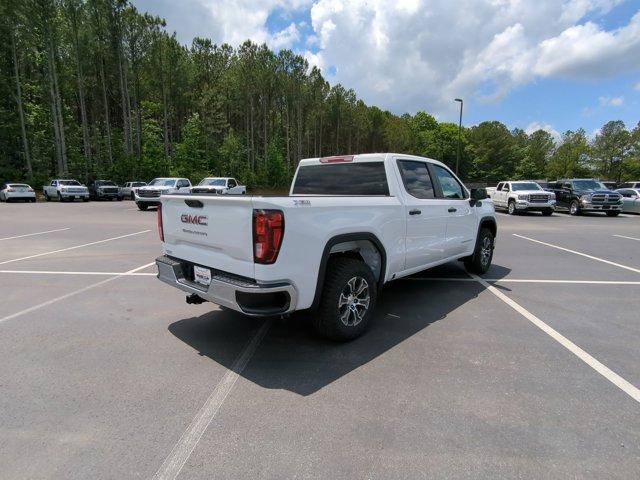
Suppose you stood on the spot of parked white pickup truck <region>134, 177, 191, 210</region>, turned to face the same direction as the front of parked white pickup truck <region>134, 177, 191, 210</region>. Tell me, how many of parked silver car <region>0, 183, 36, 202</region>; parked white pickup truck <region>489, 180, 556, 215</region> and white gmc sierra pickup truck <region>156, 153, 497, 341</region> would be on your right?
1

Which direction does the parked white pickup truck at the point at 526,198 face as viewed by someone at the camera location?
facing the viewer and to the right of the viewer

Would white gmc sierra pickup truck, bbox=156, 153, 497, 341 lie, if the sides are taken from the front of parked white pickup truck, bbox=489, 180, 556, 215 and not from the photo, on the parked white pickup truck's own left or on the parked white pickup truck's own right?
on the parked white pickup truck's own right

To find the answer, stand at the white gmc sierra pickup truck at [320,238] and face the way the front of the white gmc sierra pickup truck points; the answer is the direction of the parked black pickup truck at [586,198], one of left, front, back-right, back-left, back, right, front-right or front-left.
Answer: front

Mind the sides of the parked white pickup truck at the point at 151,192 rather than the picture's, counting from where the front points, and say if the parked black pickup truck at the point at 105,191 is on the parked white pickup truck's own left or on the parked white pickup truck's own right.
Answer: on the parked white pickup truck's own right

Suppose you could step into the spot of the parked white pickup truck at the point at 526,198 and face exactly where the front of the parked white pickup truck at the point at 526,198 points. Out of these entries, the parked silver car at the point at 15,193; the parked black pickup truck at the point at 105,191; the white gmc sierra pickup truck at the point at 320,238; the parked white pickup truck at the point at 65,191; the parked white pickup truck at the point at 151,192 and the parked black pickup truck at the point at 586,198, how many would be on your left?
1

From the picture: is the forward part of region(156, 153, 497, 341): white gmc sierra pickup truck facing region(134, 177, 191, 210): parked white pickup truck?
no

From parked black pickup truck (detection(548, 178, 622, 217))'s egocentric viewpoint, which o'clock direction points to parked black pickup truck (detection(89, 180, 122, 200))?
parked black pickup truck (detection(89, 180, 122, 200)) is roughly at 4 o'clock from parked black pickup truck (detection(548, 178, 622, 217)).

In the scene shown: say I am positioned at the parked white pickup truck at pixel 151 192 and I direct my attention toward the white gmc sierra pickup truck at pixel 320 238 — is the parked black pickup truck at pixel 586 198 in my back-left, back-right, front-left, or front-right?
front-left

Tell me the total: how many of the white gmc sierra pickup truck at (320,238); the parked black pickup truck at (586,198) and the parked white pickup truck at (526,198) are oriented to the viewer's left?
0

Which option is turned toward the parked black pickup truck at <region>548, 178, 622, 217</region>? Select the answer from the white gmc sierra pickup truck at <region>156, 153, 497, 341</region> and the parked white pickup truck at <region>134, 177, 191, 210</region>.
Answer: the white gmc sierra pickup truck

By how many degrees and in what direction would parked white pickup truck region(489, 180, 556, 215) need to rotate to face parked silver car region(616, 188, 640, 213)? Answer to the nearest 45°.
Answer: approximately 90° to its left

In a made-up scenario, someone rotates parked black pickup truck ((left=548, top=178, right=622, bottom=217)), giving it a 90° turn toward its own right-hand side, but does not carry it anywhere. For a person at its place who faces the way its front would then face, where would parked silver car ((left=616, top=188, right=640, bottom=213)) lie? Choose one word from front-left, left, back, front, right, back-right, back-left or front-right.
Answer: back

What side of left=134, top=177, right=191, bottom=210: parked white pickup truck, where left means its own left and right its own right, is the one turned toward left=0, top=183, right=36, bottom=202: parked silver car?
right

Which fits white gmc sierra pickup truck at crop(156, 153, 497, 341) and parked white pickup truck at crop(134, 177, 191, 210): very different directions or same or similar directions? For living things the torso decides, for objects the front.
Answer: very different directions

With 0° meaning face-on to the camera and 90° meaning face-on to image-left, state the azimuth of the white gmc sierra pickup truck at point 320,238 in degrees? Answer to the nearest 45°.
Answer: approximately 225°

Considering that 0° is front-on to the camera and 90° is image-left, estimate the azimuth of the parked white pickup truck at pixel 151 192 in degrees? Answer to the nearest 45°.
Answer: approximately 45°

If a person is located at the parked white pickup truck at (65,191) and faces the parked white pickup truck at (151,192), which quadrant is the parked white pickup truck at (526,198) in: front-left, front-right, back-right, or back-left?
front-left

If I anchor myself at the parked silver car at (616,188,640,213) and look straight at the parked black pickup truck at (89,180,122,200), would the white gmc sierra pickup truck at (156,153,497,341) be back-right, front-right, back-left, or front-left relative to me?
front-left

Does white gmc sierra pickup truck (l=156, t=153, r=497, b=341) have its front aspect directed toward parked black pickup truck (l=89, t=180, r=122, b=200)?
no

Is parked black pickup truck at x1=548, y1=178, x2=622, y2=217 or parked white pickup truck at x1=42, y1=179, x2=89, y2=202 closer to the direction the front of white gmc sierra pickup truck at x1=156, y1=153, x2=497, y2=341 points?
the parked black pickup truck

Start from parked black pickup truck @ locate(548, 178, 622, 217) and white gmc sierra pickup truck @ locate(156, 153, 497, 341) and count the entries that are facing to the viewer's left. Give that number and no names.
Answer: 0

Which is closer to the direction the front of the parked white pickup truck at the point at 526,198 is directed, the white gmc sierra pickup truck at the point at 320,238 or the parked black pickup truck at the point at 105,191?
the white gmc sierra pickup truck

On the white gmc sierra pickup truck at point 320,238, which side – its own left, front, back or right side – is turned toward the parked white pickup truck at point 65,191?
left
